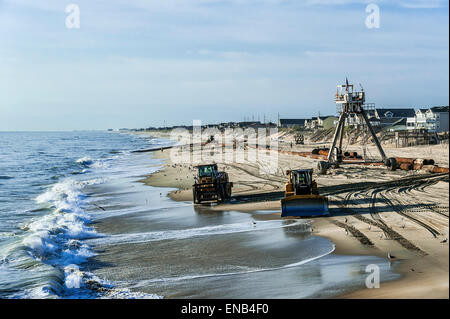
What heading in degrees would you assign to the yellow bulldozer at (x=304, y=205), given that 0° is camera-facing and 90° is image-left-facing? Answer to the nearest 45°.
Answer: approximately 0°

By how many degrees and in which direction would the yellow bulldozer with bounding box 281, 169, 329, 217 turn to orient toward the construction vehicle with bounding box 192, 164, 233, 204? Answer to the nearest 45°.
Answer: approximately 135° to its right
